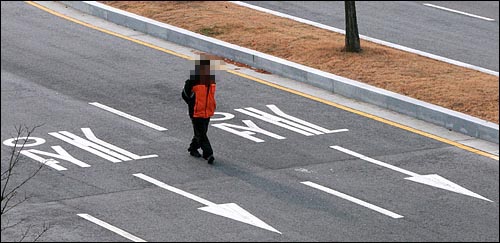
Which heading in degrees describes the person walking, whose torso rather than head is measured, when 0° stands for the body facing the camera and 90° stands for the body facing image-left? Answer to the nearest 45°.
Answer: approximately 315°

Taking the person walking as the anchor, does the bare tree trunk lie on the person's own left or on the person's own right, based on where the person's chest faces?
on the person's own left
